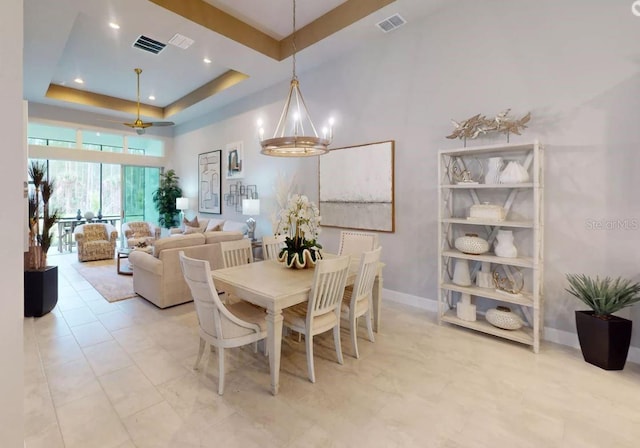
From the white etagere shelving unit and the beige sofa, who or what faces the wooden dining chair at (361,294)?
the white etagere shelving unit

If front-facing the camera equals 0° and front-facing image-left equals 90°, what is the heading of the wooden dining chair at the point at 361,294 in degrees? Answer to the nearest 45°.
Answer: approximately 135°

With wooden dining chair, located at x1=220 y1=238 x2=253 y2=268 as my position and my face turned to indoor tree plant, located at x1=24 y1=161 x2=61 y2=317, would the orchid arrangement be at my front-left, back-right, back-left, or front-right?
back-left

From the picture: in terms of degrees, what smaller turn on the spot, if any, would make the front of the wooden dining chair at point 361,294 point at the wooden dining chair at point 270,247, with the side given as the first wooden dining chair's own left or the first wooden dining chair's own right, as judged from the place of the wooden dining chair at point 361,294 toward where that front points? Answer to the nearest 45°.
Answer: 0° — it already faces it

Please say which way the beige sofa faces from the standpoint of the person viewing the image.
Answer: facing away from the viewer and to the left of the viewer

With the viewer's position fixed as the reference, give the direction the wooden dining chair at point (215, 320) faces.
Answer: facing away from the viewer and to the right of the viewer

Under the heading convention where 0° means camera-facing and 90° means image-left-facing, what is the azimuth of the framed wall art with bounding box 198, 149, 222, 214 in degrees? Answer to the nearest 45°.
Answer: approximately 45°

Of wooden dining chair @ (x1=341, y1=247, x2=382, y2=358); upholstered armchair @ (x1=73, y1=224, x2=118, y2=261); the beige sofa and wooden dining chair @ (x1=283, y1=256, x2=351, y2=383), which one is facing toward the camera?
the upholstered armchair

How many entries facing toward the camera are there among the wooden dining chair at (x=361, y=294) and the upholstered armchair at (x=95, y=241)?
1

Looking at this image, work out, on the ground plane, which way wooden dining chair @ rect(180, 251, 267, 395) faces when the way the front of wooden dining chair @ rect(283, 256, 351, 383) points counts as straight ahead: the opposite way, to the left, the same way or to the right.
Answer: to the right
